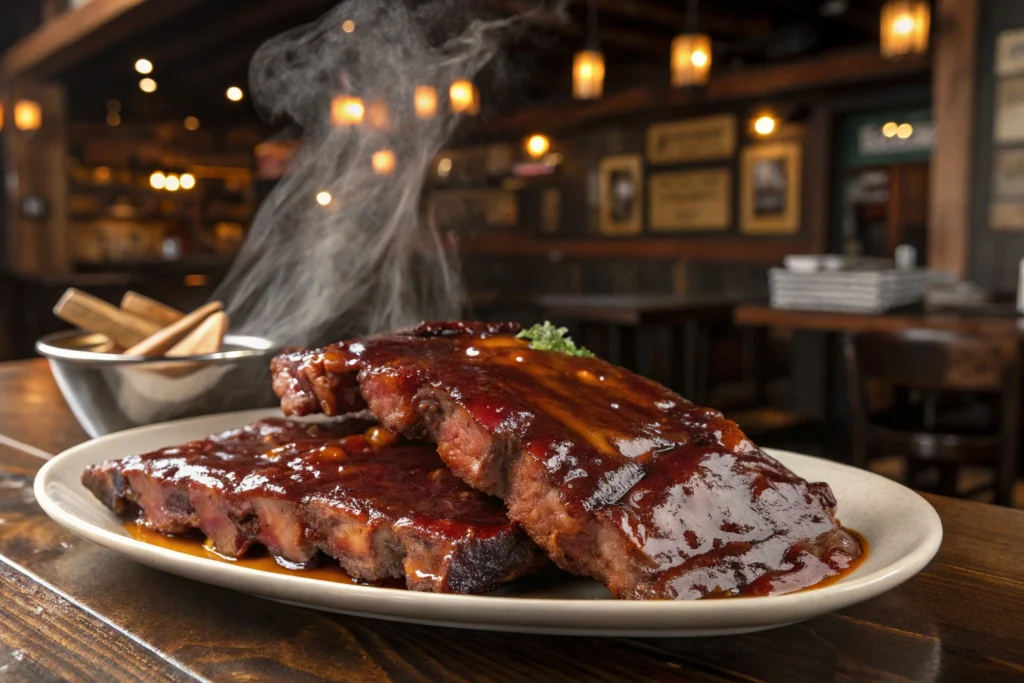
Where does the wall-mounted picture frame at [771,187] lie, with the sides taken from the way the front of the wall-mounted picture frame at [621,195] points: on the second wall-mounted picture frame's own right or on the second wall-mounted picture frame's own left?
on the second wall-mounted picture frame's own left

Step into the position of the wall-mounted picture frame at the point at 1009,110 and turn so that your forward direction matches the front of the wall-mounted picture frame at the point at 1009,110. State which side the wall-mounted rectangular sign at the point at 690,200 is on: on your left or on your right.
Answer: on your right

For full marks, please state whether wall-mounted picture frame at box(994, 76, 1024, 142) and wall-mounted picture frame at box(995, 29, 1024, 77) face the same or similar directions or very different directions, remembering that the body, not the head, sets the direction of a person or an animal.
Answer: same or similar directions

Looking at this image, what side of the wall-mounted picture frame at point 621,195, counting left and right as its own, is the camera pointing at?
front

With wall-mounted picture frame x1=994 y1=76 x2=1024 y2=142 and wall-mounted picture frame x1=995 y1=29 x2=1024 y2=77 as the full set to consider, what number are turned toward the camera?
2

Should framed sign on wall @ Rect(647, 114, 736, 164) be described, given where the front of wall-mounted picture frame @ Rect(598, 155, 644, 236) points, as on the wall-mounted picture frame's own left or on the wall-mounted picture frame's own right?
on the wall-mounted picture frame's own left

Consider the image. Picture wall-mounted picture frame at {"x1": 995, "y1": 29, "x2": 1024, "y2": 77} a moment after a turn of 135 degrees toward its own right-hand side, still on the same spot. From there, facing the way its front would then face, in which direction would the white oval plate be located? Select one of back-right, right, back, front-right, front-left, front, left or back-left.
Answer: back-left

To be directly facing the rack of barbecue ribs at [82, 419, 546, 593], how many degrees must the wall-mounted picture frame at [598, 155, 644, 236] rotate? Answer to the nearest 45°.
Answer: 0° — it already faces it

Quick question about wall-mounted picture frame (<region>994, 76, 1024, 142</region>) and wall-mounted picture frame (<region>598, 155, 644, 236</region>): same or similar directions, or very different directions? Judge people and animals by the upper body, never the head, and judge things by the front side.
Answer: same or similar directions

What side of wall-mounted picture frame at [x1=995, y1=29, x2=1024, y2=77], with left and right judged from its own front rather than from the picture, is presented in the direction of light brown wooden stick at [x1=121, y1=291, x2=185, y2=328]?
front

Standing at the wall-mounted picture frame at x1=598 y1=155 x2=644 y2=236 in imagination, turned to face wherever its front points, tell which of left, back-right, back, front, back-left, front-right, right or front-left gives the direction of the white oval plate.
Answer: front

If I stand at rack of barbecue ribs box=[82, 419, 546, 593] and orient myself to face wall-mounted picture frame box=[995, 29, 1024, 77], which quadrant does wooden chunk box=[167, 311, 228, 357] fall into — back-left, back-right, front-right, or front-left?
front-left

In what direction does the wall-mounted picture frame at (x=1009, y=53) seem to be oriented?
toward the camera
